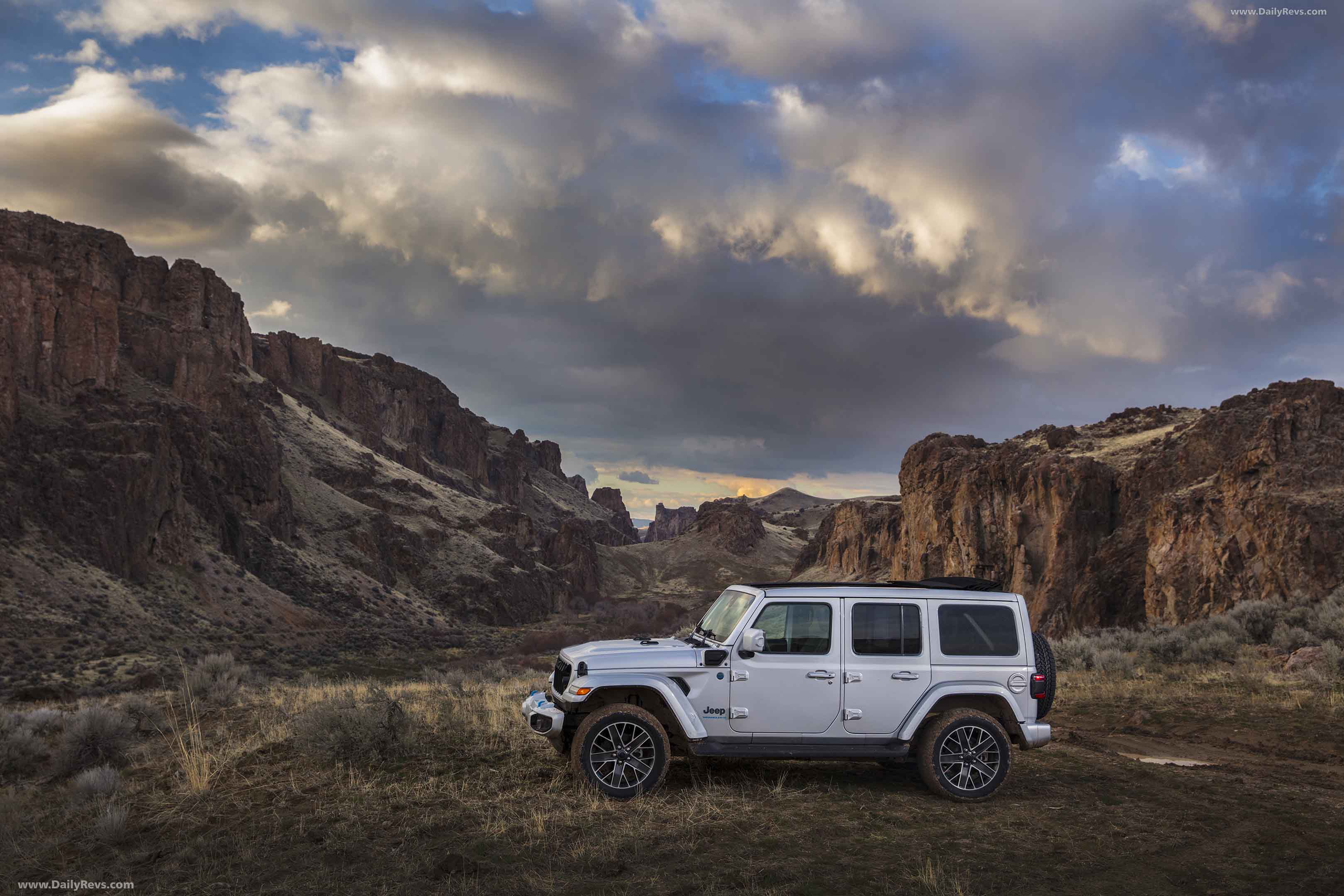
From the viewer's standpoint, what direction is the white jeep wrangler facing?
to the viewer's left

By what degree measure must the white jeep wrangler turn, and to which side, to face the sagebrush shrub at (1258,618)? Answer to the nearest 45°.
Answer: approximately 135° to its right

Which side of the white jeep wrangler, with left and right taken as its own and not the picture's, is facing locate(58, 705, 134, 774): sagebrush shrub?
front

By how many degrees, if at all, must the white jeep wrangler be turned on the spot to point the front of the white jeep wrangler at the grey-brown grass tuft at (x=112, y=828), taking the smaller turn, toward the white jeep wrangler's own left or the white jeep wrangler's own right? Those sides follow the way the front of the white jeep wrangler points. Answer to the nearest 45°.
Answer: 0° — it already faces it

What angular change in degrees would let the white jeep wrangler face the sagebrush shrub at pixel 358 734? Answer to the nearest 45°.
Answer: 0° — it already faces it

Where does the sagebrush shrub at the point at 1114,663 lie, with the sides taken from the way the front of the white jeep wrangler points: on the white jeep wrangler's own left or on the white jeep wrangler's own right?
on the white jeep wrangler's own right
